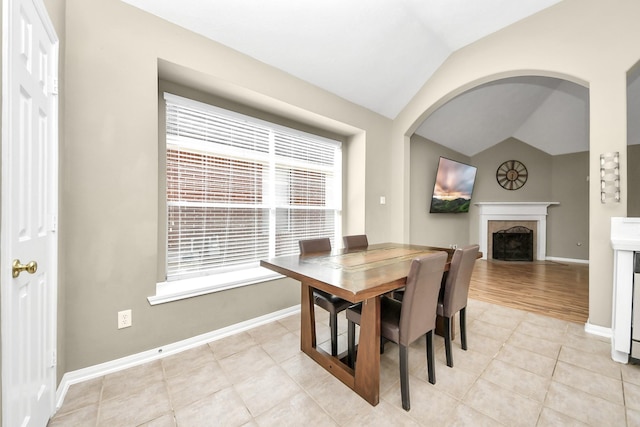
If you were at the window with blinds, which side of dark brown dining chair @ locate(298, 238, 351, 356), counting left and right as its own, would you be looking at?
back

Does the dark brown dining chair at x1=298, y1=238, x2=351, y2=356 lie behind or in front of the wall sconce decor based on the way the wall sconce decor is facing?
in front

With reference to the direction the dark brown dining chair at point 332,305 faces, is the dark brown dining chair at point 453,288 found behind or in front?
in front

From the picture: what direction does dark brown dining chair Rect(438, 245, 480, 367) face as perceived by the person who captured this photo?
facing away from the viewer and to the left of the viewer

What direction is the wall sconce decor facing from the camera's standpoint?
toward the camera

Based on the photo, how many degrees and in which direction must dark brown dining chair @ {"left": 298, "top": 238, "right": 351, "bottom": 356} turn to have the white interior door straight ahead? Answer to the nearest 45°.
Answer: approximately 90° to its right

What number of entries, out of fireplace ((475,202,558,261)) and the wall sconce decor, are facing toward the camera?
2

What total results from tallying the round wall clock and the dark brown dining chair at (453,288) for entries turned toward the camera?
1
